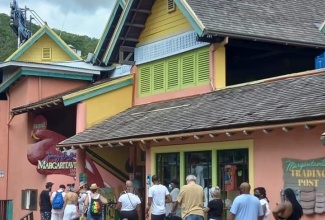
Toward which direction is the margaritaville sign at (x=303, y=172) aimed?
toward the camera

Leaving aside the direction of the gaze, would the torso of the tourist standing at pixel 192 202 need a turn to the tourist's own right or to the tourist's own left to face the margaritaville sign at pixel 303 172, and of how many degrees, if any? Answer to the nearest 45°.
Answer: approximately 90° to the tourist's own right

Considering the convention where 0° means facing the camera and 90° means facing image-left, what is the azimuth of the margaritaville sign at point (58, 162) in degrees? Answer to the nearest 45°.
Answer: approximately 0°

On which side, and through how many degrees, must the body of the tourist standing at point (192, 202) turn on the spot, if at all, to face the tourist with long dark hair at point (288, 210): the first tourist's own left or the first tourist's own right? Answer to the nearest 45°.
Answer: approximately 135° to the first tourist's own right

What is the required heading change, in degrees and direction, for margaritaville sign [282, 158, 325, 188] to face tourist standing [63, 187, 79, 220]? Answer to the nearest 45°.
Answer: approximately 135° to its right
